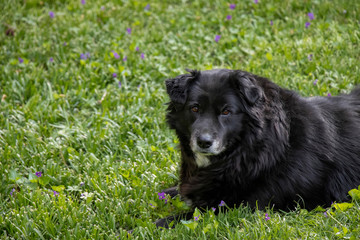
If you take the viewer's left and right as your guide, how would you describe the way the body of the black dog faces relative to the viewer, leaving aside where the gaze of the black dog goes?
facing the viewer and to the left of the viewer
